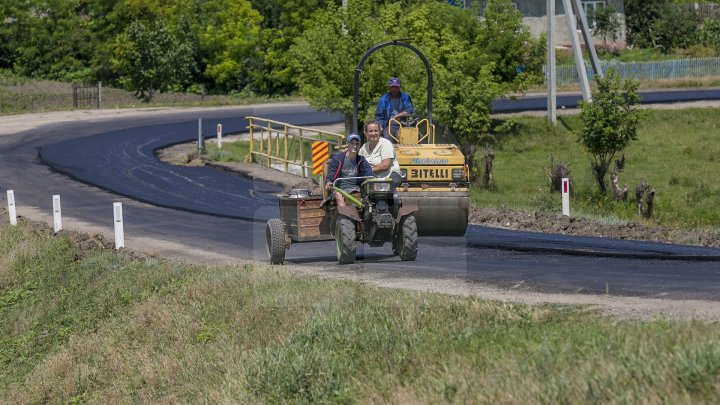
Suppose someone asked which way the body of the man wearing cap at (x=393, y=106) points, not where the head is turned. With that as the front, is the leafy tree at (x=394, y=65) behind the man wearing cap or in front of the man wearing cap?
behind

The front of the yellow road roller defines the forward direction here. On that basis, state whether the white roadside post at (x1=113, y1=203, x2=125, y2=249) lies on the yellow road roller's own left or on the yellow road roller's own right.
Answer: on the yellow road roller's own right

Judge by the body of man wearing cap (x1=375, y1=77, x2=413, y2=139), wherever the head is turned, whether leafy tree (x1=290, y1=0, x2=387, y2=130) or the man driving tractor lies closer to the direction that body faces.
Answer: the man driving tractor

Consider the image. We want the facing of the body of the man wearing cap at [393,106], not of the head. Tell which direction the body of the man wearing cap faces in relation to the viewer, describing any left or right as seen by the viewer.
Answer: facing the viewer

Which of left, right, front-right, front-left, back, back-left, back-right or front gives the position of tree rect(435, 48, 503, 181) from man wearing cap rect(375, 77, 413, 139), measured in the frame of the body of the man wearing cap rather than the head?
back

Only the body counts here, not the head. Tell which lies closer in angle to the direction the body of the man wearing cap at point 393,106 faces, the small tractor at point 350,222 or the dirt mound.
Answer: the small tractor

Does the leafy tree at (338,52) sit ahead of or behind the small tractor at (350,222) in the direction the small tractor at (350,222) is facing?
behind

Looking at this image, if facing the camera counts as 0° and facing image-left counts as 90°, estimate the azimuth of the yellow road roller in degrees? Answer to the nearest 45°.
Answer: approximately 0°

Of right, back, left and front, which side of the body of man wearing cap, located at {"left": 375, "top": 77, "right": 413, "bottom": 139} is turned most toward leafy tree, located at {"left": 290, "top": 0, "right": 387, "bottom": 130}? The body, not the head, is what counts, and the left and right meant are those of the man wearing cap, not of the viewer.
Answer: back

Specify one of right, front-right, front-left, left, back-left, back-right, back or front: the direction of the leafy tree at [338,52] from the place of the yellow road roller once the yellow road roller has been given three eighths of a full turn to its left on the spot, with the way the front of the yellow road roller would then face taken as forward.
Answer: front-left

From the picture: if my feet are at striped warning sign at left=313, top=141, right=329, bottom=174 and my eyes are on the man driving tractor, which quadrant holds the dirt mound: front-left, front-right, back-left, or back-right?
front-left

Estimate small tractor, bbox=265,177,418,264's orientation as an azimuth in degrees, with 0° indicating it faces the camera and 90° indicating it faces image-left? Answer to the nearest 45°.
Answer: approximately 315°

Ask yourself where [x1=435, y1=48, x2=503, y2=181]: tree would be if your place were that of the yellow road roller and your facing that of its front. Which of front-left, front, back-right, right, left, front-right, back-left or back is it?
back

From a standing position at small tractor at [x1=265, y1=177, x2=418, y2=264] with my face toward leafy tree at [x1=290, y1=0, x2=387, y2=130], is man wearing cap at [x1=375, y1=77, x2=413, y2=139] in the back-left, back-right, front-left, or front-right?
front-right

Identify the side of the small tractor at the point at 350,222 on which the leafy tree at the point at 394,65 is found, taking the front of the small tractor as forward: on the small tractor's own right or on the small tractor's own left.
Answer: on the small tractor's own left
